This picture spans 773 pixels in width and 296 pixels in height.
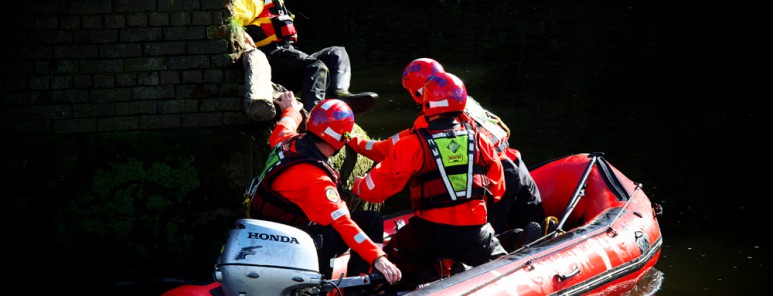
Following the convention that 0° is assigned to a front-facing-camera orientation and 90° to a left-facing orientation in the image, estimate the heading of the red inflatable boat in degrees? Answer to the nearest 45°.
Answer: approximately 225°
